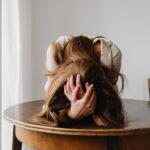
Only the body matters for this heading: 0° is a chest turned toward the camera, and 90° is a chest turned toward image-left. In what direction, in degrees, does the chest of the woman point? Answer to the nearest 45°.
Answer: approximately 0°
